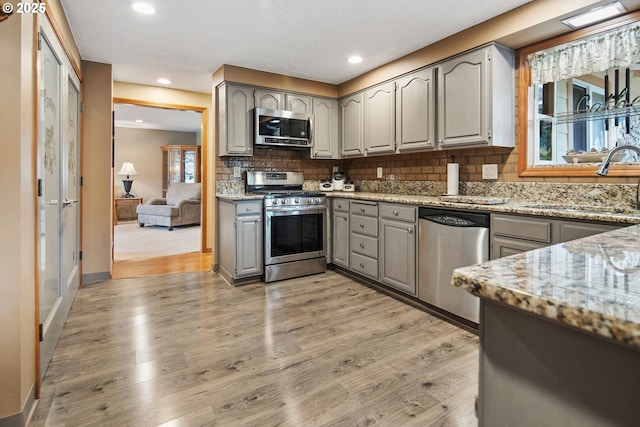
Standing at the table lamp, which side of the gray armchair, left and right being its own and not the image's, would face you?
right

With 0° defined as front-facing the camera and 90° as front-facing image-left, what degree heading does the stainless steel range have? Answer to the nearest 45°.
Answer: approximately 315°

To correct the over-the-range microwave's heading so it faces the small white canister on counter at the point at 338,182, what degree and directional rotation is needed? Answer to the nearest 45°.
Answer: approximately 90° to its left

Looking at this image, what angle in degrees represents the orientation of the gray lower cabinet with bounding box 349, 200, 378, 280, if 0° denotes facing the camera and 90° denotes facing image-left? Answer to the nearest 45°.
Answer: approximately 45°

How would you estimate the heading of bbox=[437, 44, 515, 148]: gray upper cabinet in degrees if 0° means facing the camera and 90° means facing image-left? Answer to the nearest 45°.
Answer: approximately 45°

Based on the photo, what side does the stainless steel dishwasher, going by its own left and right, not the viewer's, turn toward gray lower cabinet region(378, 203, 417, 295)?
right

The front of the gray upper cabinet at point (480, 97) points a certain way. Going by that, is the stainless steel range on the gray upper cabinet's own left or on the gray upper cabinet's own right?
on the gray upper cabinet's own right

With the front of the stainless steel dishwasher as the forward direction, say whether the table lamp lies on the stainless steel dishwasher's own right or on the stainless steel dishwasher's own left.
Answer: on the stainless steel dishwasher's own right

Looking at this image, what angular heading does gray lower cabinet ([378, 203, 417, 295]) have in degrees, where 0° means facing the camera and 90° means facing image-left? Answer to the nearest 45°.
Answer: approximately 45°
